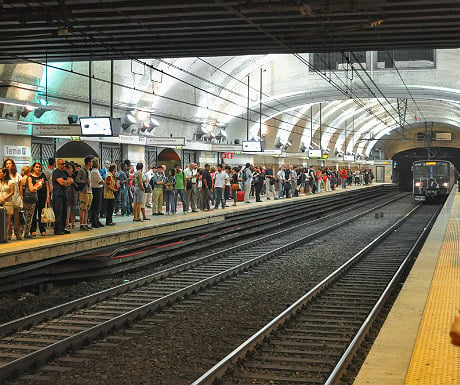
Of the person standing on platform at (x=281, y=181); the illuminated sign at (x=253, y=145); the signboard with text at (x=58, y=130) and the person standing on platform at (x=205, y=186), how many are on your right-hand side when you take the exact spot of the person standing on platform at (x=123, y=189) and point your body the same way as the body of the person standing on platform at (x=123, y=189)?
1

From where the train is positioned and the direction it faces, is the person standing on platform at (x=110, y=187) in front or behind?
in front

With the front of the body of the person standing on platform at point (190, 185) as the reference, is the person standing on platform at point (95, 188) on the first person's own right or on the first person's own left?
on the first person's own right

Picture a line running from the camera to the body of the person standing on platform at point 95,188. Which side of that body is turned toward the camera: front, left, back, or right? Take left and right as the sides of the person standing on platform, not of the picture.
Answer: right

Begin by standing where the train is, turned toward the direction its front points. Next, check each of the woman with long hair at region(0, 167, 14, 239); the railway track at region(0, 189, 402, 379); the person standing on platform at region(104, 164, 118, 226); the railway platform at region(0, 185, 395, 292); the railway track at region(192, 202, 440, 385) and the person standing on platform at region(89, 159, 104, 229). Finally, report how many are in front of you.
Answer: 6

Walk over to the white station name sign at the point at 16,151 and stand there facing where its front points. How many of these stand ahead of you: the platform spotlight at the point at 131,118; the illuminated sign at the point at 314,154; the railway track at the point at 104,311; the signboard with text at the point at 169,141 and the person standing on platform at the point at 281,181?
1

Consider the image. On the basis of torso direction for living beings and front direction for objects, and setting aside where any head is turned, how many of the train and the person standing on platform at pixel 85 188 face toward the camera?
1

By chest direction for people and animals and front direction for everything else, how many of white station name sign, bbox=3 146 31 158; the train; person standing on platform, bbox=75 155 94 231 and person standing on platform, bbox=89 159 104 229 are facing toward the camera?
2

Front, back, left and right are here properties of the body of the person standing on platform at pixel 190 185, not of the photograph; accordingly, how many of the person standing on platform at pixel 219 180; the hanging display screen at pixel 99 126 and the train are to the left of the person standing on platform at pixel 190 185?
2

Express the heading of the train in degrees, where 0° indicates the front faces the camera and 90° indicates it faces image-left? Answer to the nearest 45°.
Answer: approximately 0°

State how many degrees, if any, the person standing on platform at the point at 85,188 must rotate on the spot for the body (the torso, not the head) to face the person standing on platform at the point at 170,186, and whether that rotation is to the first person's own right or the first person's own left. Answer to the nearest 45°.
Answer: approximately 45° to the first person's own left

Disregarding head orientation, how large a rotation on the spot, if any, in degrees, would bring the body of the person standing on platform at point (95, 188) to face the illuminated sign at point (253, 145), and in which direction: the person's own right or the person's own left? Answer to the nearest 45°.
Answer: approximately 45° to the person's own left

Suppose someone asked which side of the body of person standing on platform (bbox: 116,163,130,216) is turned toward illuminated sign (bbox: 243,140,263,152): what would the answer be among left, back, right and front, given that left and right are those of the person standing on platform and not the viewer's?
left

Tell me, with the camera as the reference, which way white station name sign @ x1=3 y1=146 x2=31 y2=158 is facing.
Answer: facing the viewer

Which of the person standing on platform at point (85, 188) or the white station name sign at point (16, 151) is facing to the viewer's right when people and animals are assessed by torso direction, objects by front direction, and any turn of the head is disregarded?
the person standing on platform

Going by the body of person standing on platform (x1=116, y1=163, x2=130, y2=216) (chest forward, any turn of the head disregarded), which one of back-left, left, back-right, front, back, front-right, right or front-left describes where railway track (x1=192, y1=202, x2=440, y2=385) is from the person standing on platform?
front-right

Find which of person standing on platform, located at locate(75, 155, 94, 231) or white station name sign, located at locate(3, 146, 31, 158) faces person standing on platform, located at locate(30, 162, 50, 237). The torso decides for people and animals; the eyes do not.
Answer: the white station name sign

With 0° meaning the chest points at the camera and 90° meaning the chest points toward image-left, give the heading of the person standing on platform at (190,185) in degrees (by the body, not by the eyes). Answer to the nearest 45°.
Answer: approximately 315°

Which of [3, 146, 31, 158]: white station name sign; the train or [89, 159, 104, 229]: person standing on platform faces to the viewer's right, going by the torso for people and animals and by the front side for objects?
the person standing on platform
